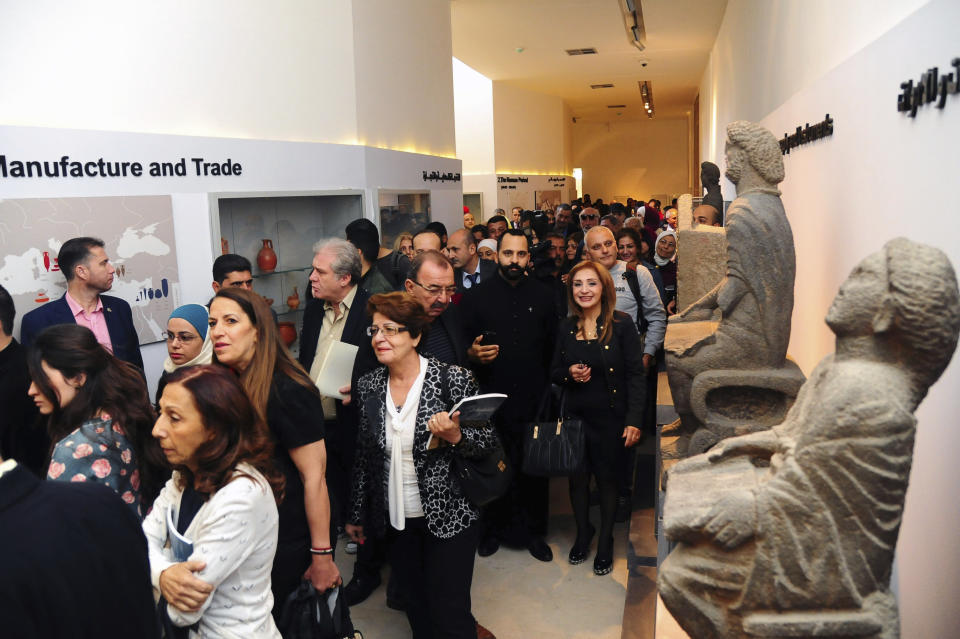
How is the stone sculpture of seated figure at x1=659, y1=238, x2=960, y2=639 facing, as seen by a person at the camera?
facing to the left of the viewer

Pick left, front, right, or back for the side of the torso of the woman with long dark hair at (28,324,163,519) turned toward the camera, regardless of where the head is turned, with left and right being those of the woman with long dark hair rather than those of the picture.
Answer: left

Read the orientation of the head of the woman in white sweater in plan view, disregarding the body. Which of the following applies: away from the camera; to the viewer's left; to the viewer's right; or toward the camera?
to the viewer's left

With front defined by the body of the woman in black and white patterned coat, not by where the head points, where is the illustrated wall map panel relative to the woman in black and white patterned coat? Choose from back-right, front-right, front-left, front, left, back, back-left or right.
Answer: right

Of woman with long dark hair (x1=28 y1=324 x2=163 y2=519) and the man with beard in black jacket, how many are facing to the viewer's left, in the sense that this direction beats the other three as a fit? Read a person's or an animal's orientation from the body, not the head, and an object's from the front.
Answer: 1

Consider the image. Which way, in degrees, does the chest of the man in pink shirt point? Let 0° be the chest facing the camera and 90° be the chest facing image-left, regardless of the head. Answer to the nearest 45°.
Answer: approximately 315°

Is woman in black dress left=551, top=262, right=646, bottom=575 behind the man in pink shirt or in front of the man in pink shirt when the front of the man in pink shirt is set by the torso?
in front
